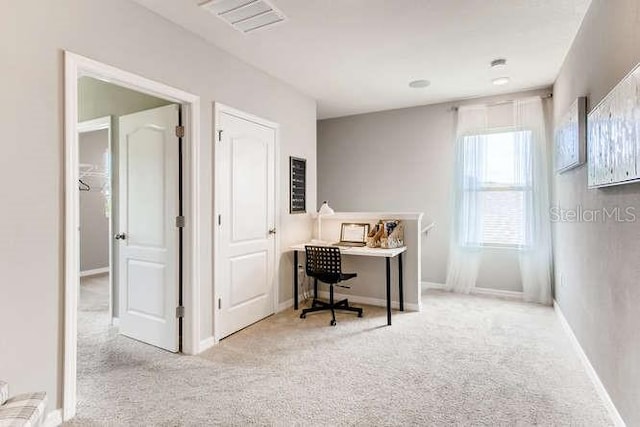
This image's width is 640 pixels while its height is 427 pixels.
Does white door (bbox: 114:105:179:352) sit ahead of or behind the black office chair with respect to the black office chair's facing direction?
behind

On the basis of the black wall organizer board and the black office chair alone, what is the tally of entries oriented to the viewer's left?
0

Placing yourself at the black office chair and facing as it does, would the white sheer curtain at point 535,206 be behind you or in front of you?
in front

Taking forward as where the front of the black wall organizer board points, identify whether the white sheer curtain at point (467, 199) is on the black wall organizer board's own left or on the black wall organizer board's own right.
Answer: on the black wall organizer board's own left

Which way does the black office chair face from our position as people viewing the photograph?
facing away from the viewer and to the right of the viewer

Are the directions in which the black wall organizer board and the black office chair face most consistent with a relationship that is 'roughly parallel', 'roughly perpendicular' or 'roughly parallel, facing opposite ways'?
roughly perpendicular

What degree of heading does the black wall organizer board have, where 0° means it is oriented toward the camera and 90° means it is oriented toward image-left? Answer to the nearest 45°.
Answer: approximately 315°

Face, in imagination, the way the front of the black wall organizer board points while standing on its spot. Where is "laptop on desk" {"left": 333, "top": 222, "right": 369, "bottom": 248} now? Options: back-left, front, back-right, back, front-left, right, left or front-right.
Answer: front-left

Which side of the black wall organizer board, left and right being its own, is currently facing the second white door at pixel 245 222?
right

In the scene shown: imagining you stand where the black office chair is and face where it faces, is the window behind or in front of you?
in front

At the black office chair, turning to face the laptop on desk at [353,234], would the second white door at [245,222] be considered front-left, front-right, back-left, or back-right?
back-left
